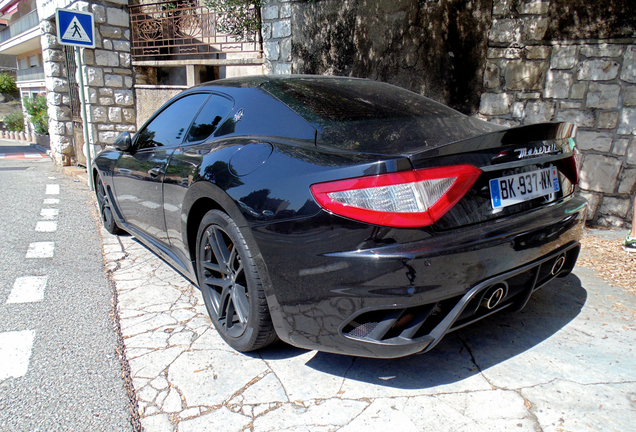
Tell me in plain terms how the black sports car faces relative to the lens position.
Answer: facing away from the viewer and to the left of the viewer

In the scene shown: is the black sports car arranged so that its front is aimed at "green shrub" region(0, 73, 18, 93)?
yes

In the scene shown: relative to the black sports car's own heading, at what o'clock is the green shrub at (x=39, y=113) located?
The green shrub is roughly at 12 o'clock from the black sports car.

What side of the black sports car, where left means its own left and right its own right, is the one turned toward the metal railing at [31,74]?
front

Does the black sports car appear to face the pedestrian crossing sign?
yes

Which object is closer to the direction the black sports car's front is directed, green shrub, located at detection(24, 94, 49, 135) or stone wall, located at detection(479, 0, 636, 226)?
the green shrub

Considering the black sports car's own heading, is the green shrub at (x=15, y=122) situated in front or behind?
in front

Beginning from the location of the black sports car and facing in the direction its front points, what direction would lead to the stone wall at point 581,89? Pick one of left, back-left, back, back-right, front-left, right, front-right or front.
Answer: right
